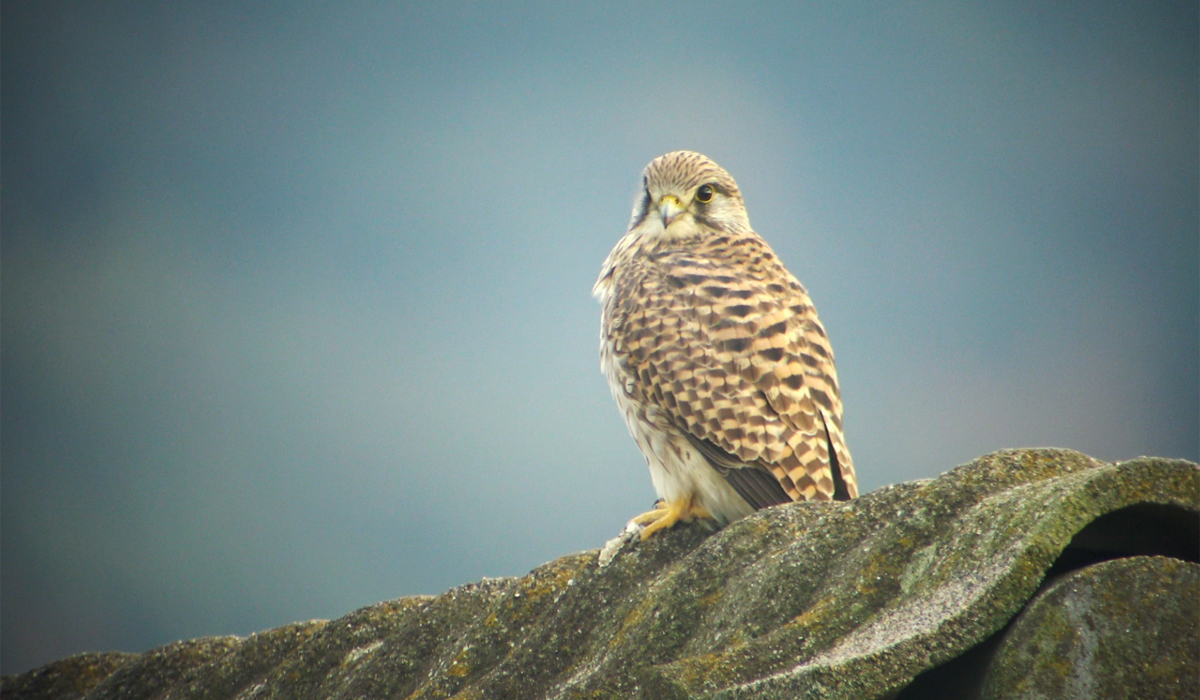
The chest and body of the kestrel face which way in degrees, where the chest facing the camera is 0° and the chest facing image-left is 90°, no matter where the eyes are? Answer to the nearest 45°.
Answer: approximately 90°
